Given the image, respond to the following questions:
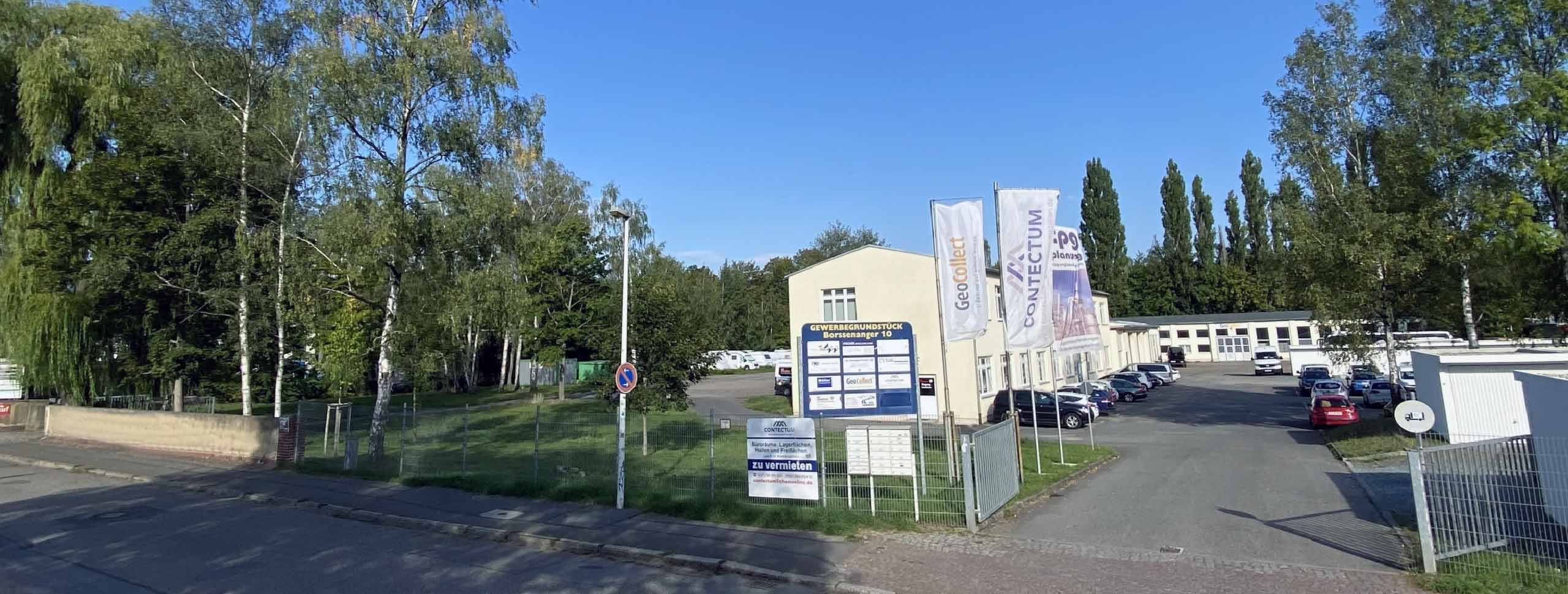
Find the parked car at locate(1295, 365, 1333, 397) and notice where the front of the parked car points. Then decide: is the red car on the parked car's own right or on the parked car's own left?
on the parked car's own left

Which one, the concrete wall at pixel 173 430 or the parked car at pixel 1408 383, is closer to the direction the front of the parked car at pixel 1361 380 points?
the concrete wall

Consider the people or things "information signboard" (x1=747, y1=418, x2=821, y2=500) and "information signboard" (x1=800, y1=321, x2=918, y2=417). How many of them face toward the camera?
2

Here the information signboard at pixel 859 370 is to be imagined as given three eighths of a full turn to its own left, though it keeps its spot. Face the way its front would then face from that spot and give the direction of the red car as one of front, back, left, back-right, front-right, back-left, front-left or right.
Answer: front

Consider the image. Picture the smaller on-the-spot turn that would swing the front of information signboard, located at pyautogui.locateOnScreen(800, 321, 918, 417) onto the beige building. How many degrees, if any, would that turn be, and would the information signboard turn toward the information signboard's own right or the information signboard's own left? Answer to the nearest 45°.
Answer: approximately 180°

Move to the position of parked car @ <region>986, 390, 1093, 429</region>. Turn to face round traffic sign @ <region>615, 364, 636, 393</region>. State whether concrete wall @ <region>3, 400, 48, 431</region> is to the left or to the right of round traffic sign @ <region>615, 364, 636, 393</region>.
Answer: right

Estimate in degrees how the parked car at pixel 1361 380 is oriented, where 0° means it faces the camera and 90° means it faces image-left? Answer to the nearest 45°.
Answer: approximately 45°
